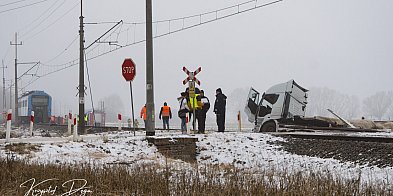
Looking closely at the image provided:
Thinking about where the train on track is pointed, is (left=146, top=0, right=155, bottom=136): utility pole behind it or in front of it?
in front

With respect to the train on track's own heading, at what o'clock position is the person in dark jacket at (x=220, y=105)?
The person in dark jacket is roughly at 1 o'clock from the train on track.

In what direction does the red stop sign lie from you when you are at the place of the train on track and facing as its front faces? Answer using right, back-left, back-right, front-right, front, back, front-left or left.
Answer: front-right

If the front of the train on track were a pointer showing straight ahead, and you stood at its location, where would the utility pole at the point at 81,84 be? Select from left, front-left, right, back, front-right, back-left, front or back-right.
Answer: front-right

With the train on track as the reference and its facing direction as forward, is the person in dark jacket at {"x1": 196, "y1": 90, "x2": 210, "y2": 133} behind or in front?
in front

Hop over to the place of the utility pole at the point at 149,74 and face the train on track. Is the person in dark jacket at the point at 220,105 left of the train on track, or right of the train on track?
right

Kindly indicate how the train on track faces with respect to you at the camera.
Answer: facing the viewer and to the right of the viewer
